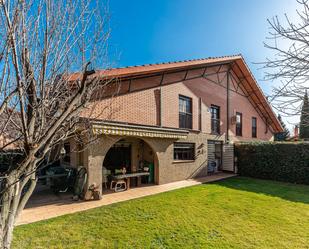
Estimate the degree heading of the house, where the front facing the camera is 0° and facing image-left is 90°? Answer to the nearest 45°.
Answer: approximately 315°

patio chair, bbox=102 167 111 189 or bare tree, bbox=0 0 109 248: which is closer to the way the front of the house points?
the bare tree

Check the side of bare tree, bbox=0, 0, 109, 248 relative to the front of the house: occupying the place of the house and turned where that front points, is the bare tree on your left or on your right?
on your right
